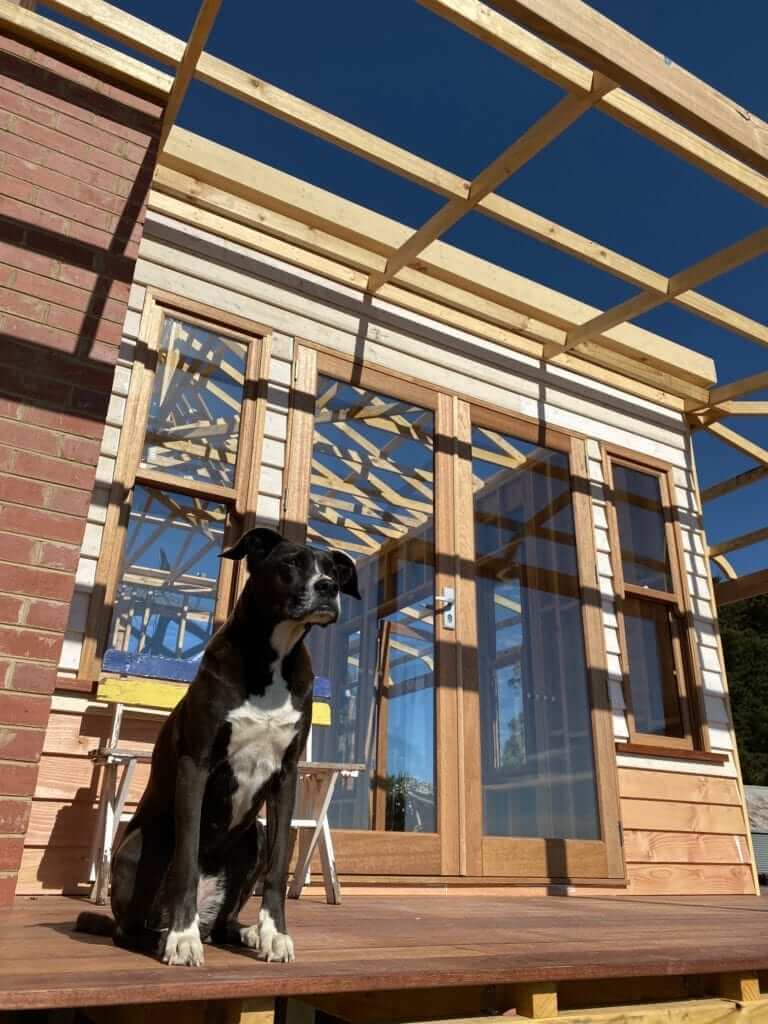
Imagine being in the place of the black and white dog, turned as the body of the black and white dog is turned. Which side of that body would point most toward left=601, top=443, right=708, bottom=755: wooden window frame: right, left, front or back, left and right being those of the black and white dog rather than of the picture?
left

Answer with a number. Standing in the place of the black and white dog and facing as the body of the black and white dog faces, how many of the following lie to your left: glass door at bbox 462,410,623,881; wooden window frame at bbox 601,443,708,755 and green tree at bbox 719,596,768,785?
3

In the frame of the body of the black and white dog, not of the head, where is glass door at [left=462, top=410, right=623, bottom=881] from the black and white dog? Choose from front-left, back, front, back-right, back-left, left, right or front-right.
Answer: left

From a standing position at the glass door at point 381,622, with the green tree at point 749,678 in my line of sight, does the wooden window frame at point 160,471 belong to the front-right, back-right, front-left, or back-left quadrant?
back-left

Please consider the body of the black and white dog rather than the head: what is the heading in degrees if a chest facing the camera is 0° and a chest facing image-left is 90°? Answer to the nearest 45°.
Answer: approximately 315°

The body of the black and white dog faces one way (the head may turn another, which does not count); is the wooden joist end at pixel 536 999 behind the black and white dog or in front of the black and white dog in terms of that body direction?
in front

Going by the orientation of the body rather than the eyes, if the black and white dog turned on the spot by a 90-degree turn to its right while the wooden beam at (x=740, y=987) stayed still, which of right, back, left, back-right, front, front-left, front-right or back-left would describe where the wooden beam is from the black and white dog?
back-left

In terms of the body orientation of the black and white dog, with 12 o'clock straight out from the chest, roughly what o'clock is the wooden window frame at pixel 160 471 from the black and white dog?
The wooden window frame is roughly at 7 o'clock from the black and white dog.

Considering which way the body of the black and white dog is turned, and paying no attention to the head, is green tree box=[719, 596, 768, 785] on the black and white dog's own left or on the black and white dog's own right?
on the black and white dog's own left
